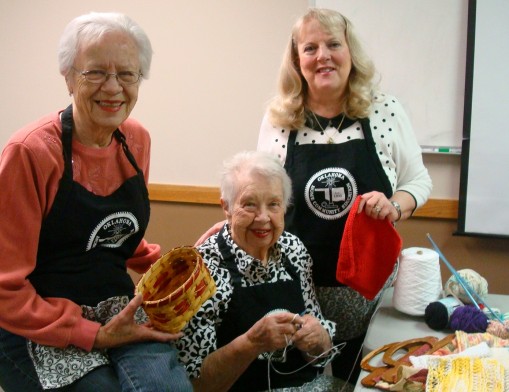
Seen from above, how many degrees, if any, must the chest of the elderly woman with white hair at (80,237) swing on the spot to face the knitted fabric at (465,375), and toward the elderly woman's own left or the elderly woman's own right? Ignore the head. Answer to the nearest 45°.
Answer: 0° — they already face it

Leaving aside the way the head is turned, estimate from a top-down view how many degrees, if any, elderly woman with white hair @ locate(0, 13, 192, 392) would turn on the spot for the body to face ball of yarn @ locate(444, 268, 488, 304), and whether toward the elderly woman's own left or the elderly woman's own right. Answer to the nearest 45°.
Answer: approximately 45° to the elderly woman's own left

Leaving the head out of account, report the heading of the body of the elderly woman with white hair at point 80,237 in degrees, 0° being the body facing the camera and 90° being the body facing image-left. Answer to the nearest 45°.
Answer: approximately 315°

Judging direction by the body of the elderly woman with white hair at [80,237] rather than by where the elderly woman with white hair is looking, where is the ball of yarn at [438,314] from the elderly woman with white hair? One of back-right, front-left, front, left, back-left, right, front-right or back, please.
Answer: front-left

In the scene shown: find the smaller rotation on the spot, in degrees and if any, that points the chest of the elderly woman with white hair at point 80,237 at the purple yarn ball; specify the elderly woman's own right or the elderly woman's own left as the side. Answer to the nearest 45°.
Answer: approximately 45° to the elderly woman's own left

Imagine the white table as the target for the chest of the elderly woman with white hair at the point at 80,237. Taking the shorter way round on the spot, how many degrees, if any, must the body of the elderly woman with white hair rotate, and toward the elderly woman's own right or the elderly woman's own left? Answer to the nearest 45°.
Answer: approximately 45° to the elderly woman's own left
